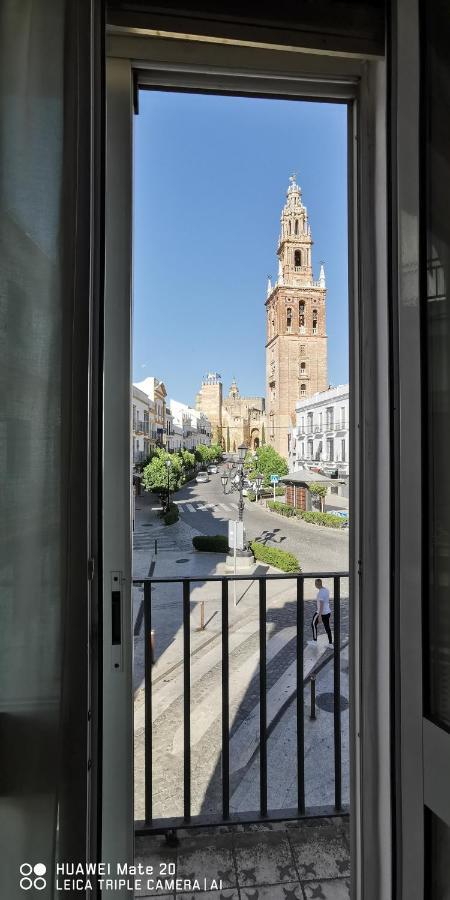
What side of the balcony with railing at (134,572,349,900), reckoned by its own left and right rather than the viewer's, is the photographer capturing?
back

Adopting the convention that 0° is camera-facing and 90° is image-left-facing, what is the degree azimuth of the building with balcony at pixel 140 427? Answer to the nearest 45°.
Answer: approximately 270°

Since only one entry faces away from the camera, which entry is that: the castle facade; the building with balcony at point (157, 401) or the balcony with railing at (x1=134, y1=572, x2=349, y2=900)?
the balcony with railing

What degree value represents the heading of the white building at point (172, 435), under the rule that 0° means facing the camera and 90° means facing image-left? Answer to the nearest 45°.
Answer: approximately 315°

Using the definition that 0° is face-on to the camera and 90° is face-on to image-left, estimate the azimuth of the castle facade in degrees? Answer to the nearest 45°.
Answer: approximately 0°
